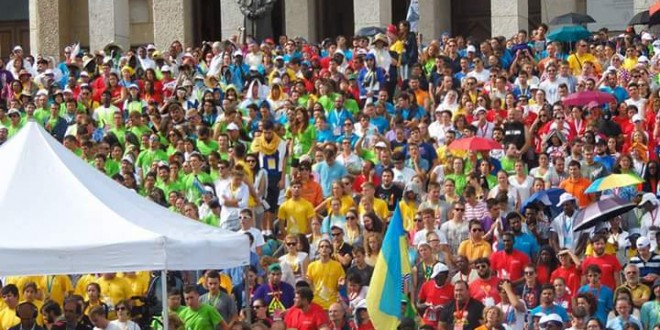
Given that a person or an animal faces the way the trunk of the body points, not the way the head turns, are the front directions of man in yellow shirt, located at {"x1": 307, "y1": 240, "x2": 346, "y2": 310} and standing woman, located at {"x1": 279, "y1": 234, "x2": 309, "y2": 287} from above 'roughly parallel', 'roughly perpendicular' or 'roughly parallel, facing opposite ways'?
roughly parallel

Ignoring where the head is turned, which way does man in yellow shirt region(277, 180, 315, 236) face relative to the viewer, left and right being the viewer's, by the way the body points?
facing the viewer

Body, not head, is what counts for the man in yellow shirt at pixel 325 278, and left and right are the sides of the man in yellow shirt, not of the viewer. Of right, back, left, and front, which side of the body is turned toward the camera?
front

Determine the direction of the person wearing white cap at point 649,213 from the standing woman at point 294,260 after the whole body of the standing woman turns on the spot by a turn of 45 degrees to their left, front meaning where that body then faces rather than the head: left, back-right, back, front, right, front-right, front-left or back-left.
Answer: front-left

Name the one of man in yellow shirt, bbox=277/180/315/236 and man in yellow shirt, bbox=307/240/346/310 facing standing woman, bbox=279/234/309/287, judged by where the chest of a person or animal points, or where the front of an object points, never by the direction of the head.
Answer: man in yellow shirt, bbox=277/180/315/236

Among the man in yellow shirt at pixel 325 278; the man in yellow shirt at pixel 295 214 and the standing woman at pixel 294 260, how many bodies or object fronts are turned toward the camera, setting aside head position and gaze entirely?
3

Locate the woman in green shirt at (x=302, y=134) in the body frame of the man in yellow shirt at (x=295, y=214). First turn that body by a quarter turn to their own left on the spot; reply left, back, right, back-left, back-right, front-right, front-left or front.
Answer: left

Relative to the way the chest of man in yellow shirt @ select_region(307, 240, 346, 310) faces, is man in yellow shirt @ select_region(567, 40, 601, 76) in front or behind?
behind

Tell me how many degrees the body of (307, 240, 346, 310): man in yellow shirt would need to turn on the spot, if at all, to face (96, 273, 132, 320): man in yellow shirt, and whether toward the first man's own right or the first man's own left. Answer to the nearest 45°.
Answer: approximately 90° to the first man's own right

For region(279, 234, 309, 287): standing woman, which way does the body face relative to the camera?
toward the camera

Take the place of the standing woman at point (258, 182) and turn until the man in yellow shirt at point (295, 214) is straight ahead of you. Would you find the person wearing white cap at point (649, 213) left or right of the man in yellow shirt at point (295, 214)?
left

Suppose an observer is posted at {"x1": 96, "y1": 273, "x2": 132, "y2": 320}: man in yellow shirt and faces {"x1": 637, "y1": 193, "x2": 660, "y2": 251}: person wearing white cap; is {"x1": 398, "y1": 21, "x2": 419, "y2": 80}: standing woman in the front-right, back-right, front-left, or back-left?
front-left

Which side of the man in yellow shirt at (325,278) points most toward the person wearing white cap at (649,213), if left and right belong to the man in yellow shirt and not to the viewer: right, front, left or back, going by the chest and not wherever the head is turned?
left
